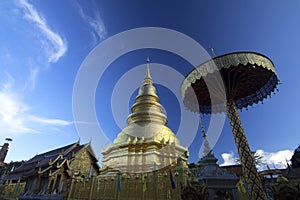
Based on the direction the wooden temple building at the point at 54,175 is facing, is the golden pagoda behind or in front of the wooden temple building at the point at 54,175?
in front

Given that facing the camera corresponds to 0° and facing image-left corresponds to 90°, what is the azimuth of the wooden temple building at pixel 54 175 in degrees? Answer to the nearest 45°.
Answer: approximately 315°
